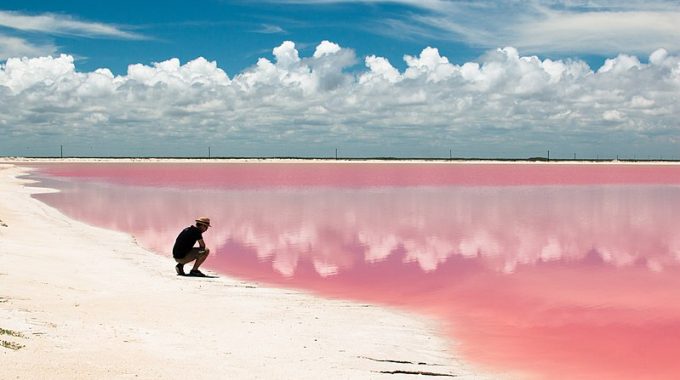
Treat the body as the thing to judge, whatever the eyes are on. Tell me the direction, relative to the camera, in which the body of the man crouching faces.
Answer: to the viewer's right
